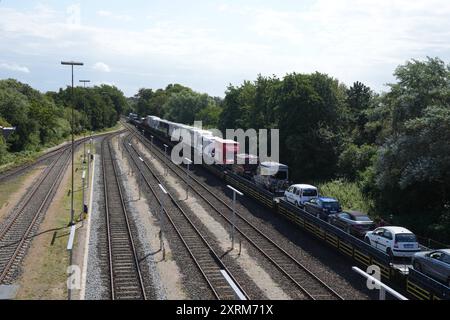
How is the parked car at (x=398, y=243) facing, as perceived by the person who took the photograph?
facing away from the viewer and to the left of the viewer

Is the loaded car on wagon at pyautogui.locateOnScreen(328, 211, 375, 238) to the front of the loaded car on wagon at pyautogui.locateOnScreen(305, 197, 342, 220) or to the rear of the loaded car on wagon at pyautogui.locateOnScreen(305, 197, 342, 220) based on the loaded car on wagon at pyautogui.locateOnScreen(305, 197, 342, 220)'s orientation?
to the rear

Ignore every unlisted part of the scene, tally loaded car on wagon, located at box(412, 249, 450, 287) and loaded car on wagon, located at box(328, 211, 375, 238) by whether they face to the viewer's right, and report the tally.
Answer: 0

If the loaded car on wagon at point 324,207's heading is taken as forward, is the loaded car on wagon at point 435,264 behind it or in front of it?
behind

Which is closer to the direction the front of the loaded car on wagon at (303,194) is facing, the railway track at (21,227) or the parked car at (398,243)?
the railway track

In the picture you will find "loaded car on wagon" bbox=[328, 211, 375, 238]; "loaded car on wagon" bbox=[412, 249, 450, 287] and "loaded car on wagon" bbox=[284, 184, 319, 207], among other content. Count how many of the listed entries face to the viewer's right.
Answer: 0

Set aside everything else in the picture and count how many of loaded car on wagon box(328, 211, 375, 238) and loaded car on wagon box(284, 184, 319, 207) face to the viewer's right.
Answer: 0

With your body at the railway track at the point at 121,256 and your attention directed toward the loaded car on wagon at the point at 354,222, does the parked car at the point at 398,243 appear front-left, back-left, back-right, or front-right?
front-right

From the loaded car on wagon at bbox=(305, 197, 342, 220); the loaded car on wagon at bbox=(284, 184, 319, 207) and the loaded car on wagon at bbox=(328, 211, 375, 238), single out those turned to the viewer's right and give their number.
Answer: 0

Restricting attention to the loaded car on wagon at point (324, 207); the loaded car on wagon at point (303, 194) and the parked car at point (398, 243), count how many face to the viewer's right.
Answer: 0

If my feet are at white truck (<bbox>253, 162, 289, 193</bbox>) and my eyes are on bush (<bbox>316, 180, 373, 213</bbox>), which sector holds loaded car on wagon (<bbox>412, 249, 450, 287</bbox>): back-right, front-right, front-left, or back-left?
front-right
